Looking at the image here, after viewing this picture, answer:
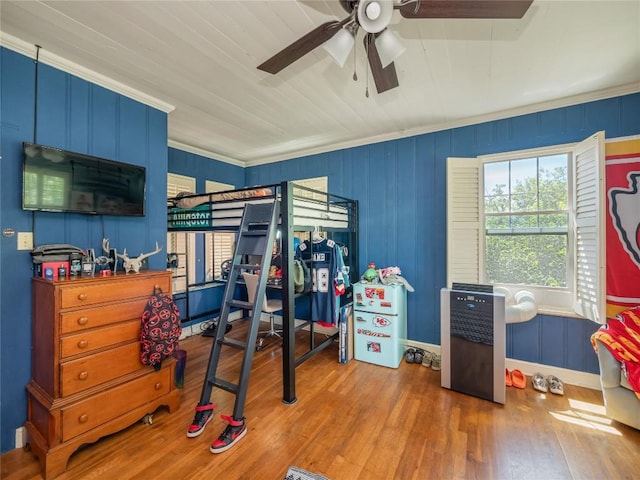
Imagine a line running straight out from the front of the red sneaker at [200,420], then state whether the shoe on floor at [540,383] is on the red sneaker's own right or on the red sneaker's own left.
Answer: on the red sneaker's own left

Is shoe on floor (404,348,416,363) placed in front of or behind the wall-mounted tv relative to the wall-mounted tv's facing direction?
in front

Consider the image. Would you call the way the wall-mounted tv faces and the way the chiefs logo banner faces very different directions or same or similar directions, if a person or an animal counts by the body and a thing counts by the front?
very different directions

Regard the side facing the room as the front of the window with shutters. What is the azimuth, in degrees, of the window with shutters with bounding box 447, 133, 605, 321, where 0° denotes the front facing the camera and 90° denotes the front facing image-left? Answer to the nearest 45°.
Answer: approximately 45°

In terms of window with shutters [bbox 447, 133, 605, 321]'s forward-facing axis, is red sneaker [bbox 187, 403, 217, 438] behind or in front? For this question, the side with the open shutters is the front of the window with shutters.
in front

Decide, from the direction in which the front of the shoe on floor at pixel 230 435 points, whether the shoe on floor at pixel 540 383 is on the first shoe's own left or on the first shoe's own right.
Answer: on the first shoe's own left

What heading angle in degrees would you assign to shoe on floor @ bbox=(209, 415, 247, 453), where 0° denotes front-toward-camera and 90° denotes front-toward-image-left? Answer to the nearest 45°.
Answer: approximately 45°
